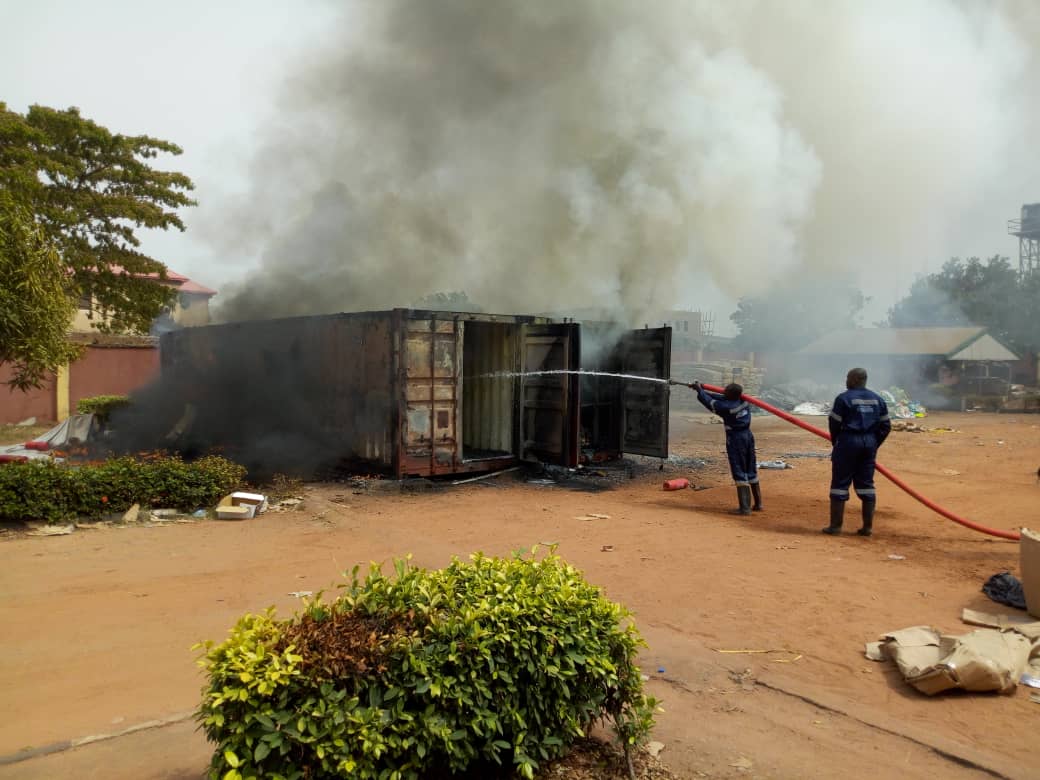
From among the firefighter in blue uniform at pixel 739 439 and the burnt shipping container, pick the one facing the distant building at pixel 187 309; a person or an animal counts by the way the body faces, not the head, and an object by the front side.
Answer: the firefighter in blue uniform

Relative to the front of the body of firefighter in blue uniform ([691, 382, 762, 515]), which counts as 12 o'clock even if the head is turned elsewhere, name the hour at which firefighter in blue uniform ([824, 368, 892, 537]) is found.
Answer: firefighter in blue uniform ([824, 368, 892, 537]) is roughly at 6 o'clock from firefighter in blue uniform ([691, 382, 762, 515]).

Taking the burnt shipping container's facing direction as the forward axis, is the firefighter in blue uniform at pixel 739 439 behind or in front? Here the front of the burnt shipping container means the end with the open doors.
in front

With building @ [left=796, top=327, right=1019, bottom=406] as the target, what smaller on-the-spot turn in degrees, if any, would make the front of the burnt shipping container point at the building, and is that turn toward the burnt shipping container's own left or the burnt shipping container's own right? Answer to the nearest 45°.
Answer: approximately 90° to the burnt shipping container's own left

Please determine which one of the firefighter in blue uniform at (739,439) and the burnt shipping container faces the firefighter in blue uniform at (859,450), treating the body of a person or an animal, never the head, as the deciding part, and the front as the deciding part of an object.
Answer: the burnt shipping container

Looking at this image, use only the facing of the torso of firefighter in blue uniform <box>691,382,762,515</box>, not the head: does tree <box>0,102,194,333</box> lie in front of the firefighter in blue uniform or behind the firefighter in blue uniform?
in front

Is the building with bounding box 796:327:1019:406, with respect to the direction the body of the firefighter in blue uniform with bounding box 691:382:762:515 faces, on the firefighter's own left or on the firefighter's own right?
on the firefighter's own right

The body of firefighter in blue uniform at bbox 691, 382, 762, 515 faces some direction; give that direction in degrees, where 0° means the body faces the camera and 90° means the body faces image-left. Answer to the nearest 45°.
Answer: approximately 135°

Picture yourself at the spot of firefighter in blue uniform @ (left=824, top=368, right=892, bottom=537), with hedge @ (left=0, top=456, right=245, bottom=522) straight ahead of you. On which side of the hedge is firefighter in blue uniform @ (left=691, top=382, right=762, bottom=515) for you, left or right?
right

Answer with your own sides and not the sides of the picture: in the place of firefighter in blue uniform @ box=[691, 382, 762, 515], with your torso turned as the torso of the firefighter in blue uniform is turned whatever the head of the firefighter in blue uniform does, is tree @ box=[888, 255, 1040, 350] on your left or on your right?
on your right

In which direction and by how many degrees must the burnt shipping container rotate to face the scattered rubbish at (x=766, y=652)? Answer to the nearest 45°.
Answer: approximately 45° to its right

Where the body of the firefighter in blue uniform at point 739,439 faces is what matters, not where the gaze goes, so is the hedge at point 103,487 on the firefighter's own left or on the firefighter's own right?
on the firefighter's own left

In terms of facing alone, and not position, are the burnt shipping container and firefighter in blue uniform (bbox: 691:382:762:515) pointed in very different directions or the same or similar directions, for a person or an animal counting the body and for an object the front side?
very different directions
